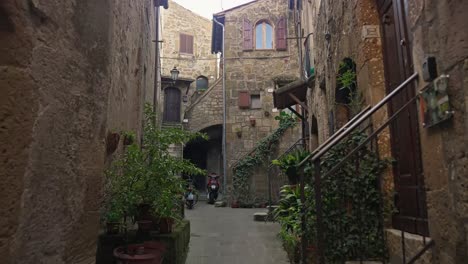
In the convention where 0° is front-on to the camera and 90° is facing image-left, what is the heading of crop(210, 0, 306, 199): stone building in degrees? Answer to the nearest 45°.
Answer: approximately 0°

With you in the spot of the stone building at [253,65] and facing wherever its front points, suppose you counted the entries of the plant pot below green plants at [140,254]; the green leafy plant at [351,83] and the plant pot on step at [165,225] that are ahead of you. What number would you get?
3

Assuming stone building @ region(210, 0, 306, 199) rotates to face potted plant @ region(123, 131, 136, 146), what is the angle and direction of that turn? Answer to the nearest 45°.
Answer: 0° — it already faces it

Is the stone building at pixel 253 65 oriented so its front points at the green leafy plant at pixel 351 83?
yes

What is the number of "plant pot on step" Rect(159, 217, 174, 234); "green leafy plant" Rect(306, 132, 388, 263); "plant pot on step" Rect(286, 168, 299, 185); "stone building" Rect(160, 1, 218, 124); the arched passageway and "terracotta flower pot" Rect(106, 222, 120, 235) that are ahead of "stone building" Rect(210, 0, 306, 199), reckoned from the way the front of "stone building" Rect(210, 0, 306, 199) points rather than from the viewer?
4

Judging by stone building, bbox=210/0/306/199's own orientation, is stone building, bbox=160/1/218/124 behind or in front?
behind

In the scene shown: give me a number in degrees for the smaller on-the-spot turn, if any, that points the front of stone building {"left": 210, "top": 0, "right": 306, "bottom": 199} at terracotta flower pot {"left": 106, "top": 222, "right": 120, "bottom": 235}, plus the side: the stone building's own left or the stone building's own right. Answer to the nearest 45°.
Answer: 0° — it already faces it

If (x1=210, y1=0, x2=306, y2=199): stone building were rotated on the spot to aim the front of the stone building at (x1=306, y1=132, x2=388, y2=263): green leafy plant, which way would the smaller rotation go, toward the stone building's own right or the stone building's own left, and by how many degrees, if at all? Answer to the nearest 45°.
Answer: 0° — it already faces it
